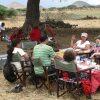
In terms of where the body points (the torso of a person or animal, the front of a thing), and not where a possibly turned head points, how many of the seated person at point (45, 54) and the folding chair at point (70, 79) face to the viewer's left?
0

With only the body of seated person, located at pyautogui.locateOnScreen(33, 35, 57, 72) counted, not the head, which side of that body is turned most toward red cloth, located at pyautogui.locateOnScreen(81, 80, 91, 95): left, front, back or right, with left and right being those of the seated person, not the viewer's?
right

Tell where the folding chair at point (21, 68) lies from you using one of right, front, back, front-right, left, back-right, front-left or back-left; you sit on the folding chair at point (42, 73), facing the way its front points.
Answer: left

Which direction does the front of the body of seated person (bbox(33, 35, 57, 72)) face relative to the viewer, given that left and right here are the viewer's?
facing away from the viewer and to the right of the viewer

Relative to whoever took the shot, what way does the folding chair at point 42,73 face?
facing away from the viewer and to the right of the viewer

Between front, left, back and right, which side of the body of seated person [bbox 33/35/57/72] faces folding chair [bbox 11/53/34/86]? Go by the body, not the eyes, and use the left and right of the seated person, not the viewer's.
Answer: left

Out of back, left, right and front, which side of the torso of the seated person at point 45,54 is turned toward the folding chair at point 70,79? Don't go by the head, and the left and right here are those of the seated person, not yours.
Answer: right

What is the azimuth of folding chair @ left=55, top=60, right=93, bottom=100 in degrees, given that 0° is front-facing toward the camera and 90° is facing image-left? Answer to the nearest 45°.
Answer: approximately 225°
